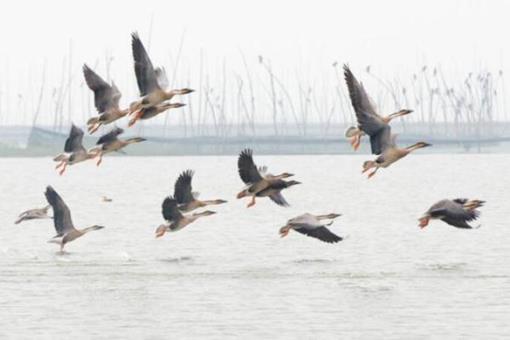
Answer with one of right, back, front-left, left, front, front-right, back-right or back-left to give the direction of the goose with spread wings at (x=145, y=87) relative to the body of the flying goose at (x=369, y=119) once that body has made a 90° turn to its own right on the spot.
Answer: right

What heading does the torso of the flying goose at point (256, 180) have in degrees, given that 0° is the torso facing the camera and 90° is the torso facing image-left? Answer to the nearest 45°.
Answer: approximately 270°

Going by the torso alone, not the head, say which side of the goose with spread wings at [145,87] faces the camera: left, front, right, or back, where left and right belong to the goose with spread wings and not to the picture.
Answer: right

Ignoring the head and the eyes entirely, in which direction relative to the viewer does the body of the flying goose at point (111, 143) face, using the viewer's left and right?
facing to the right of the viewer

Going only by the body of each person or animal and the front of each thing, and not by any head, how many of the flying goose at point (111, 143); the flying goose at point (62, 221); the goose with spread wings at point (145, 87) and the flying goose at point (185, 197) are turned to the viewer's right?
4

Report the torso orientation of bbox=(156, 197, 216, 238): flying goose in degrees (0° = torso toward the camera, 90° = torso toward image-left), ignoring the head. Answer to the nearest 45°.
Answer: approximately 270°

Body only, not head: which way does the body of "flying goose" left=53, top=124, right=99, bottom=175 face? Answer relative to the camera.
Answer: to the viewer's right

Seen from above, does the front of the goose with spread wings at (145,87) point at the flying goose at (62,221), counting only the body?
no

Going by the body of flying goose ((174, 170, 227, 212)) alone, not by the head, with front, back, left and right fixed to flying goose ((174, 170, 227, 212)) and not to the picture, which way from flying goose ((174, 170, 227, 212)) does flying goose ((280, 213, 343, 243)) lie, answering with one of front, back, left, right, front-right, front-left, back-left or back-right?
front-right

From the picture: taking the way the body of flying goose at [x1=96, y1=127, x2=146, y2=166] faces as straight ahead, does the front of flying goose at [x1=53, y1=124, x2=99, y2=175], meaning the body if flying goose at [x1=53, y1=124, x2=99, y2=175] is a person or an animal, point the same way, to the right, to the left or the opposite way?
the same way

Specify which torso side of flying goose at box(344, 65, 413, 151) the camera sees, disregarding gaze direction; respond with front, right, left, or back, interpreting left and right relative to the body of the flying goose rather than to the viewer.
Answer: right

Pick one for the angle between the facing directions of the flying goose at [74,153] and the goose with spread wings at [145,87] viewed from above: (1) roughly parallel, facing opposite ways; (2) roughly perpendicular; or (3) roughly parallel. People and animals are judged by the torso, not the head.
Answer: roughly parallel

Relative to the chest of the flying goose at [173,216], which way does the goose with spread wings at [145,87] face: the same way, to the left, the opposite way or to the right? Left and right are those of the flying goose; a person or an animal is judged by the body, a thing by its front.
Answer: the same way

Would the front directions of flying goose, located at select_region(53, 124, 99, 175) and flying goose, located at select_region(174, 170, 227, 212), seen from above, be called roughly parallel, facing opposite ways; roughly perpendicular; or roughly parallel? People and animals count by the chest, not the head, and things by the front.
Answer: roughly parallel

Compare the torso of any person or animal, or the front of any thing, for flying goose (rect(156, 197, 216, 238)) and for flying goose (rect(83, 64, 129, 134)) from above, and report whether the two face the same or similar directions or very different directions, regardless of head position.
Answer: same or similar directions
